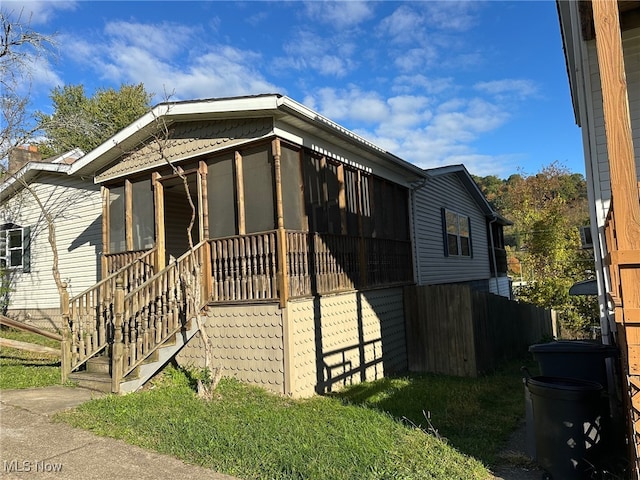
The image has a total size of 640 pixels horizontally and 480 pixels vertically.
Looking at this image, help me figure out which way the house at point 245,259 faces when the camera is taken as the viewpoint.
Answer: facing the viewer and to the left of the viewer

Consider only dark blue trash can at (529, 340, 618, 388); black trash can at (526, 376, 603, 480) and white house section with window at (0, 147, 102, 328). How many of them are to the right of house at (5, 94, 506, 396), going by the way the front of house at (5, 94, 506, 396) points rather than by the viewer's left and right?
1

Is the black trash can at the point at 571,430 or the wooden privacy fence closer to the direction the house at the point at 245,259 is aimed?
the black trash can

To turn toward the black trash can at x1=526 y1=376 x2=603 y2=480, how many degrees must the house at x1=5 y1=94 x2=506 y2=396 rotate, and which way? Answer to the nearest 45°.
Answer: approximately 90° to its left

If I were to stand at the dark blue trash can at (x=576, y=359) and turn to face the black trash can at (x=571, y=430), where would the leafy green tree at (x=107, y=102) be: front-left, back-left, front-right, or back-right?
back-right

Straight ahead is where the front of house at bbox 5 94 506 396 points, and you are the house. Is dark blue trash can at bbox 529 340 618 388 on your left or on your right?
on your left

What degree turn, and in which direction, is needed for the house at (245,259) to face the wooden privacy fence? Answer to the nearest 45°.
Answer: approximately 180°

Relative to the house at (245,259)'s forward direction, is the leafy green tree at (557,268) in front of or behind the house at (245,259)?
behind

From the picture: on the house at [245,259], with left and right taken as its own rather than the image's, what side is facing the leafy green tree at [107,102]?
right

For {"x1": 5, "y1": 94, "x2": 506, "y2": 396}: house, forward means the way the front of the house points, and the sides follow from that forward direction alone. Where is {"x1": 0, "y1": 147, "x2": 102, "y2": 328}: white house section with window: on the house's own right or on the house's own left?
on the house's own right
